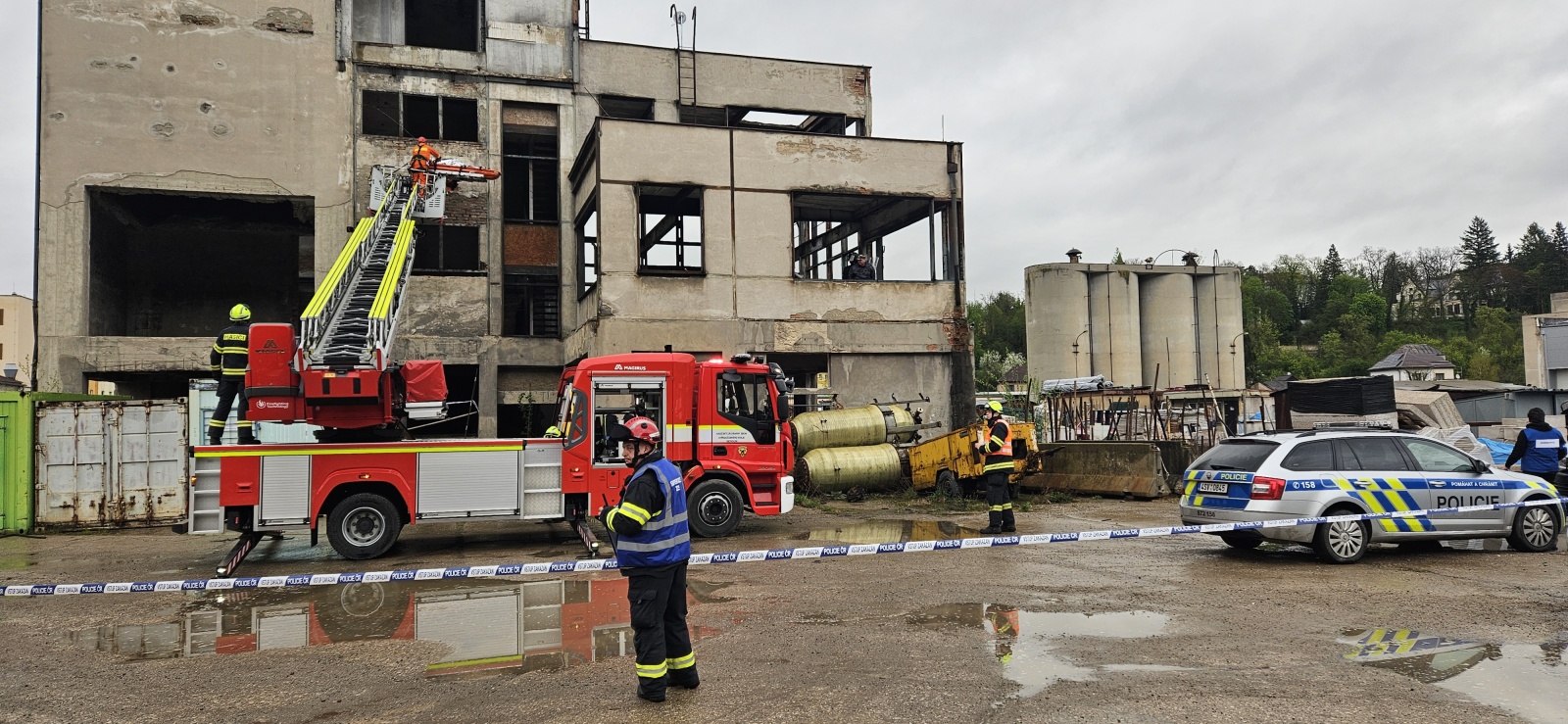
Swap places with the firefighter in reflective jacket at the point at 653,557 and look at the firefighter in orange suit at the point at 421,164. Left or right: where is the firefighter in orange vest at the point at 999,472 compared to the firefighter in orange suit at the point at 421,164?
right

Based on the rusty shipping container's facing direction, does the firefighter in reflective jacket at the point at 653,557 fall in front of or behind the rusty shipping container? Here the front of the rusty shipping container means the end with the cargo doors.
in front

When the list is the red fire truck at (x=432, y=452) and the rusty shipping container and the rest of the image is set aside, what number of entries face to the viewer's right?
1

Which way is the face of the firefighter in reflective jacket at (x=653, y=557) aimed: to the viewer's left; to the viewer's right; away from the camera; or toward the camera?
to the viewer's left

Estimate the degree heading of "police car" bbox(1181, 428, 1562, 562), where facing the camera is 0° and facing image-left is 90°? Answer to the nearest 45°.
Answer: approximately 225°

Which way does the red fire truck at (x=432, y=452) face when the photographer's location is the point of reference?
facing to the right of the viewer

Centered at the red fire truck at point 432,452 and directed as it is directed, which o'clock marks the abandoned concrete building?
The abandoned concrete building is roughly at 9 o'clock from the red fire truck.

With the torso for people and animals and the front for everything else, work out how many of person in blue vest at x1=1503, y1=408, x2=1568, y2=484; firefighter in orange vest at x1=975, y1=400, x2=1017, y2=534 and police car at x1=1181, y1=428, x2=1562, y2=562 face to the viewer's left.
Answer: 1

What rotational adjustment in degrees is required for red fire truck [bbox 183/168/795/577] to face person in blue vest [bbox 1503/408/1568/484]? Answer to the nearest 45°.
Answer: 0° — it already faces them

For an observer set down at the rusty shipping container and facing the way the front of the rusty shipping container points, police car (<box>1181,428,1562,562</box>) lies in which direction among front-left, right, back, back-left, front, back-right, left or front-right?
front-left
